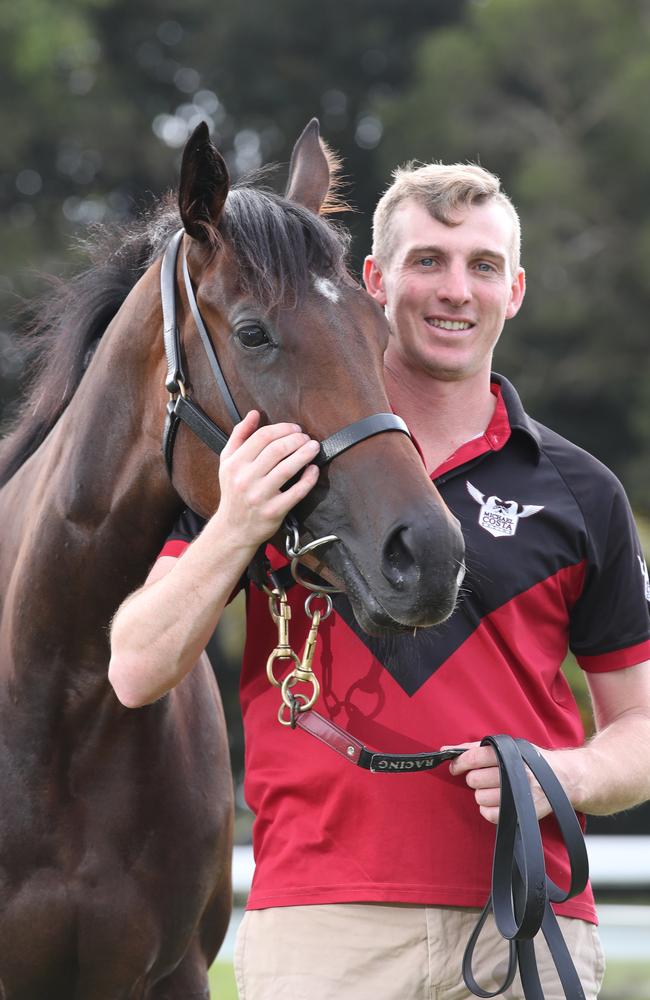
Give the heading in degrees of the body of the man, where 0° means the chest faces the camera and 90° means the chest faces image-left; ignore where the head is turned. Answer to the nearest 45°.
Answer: approximately 0°

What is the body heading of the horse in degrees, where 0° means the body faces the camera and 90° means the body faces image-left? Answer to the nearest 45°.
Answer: approximately 315°
